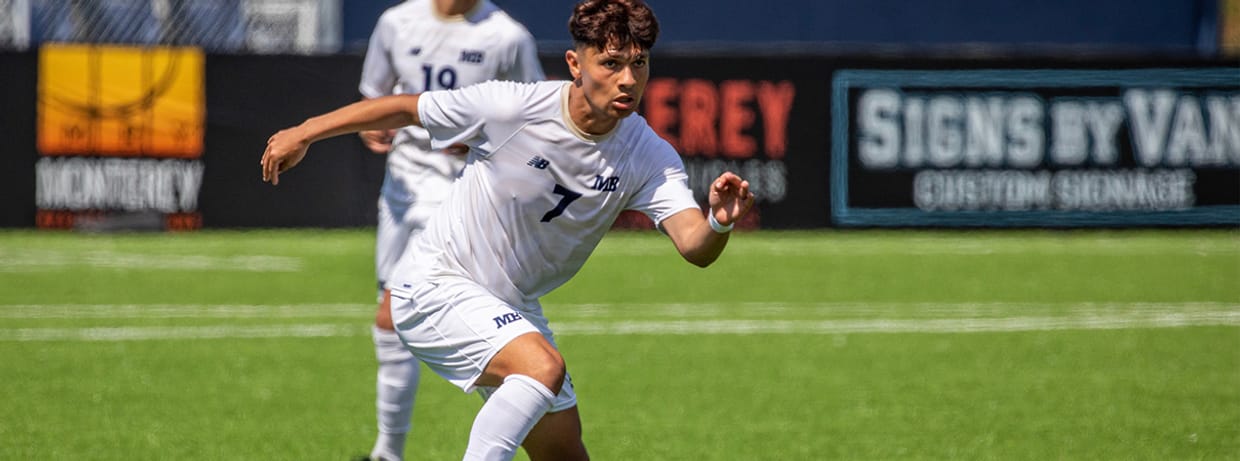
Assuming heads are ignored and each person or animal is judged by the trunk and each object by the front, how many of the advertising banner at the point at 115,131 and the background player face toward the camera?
2

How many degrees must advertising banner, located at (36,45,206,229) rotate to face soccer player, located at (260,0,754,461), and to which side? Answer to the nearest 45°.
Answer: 0° — it already faces them

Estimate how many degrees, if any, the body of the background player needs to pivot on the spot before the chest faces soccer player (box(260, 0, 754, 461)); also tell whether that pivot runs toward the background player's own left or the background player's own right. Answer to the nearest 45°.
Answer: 0° — they already face them

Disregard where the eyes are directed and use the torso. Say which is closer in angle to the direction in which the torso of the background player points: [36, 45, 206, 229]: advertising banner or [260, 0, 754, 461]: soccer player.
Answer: the soccer player

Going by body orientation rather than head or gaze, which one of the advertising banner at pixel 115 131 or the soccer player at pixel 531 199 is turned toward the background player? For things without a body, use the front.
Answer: the advertising banner

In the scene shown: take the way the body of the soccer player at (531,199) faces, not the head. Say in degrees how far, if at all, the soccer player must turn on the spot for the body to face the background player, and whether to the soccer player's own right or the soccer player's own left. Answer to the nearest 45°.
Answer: approximately 135° to the soccer player's own left

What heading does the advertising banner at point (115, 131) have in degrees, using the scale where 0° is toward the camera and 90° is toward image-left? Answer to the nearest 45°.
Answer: approximately 0°

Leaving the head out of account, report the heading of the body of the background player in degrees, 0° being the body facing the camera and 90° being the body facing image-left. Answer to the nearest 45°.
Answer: approximately 0°

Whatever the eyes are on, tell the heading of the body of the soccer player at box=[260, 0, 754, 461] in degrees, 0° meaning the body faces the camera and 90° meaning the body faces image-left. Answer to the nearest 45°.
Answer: approximately 315°

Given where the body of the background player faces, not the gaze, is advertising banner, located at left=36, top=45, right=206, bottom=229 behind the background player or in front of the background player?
behind
